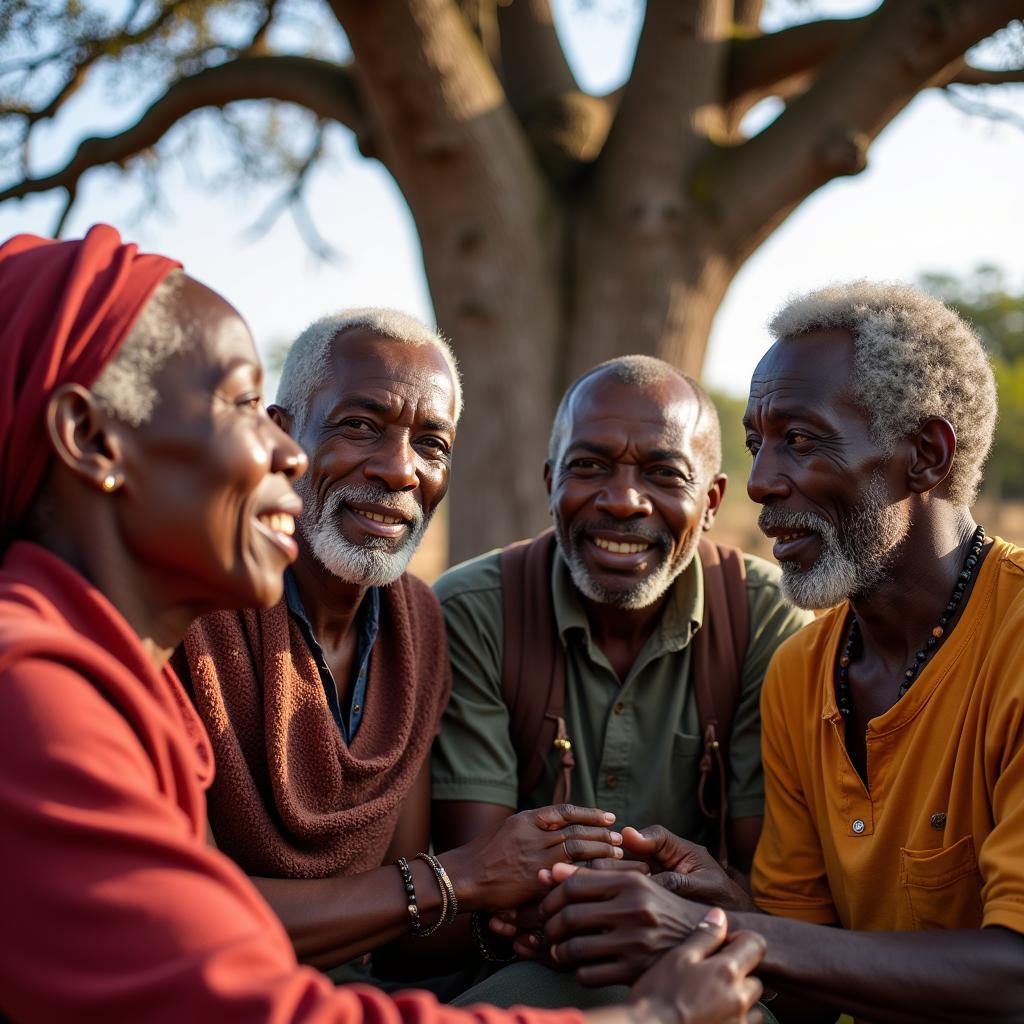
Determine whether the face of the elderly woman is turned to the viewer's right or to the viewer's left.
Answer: to the viewer's right

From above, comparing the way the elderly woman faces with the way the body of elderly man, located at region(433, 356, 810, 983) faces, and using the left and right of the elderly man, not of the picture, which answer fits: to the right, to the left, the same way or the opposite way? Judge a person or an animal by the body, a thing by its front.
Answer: to the left

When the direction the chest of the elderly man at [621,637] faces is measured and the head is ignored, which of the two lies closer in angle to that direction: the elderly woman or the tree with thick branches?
the elderly woman

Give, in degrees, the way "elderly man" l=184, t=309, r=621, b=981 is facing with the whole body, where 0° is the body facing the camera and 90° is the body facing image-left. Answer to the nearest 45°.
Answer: approximately 315°

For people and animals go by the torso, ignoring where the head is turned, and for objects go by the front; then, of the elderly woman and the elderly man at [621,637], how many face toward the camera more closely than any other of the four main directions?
1

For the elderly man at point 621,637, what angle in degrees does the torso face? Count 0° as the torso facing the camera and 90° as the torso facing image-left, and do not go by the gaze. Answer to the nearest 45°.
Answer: approximately 0°

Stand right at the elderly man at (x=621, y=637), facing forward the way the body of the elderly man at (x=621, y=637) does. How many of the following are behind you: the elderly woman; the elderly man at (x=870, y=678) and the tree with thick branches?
1

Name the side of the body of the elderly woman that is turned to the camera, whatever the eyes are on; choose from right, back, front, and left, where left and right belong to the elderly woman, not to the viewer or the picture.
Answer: right

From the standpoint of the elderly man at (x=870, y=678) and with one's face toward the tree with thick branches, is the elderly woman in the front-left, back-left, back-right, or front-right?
back-left

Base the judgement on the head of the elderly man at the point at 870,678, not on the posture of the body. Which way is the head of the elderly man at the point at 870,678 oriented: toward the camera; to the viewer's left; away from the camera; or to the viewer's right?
to the viewer's left

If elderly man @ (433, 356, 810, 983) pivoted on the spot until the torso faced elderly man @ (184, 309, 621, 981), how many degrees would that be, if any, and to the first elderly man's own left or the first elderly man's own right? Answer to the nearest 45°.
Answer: approximately 45° to the first elderly man's own right

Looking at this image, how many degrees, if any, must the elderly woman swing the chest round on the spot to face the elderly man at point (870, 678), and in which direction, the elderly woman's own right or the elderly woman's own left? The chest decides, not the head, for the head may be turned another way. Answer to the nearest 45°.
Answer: approximately 45° to the elderly woman's own left

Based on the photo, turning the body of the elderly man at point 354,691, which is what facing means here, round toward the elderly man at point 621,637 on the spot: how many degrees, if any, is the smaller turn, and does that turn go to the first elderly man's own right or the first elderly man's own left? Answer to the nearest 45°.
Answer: approximately 90° to the first elderly man's own left
